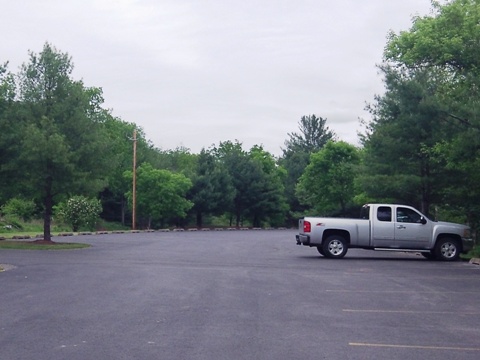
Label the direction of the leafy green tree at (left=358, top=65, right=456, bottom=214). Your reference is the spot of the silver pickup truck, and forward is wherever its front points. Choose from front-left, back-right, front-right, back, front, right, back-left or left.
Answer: left

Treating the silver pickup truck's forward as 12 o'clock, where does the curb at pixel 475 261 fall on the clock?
The curb is roughly at 12 o'clock from the silver pickup truck.

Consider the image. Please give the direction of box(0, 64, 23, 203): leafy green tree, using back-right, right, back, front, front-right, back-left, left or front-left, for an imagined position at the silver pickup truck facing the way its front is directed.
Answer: back

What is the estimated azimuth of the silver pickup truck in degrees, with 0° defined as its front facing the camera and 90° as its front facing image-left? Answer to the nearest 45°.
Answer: approximately 270°

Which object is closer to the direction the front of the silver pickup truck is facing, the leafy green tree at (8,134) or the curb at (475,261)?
the curb
